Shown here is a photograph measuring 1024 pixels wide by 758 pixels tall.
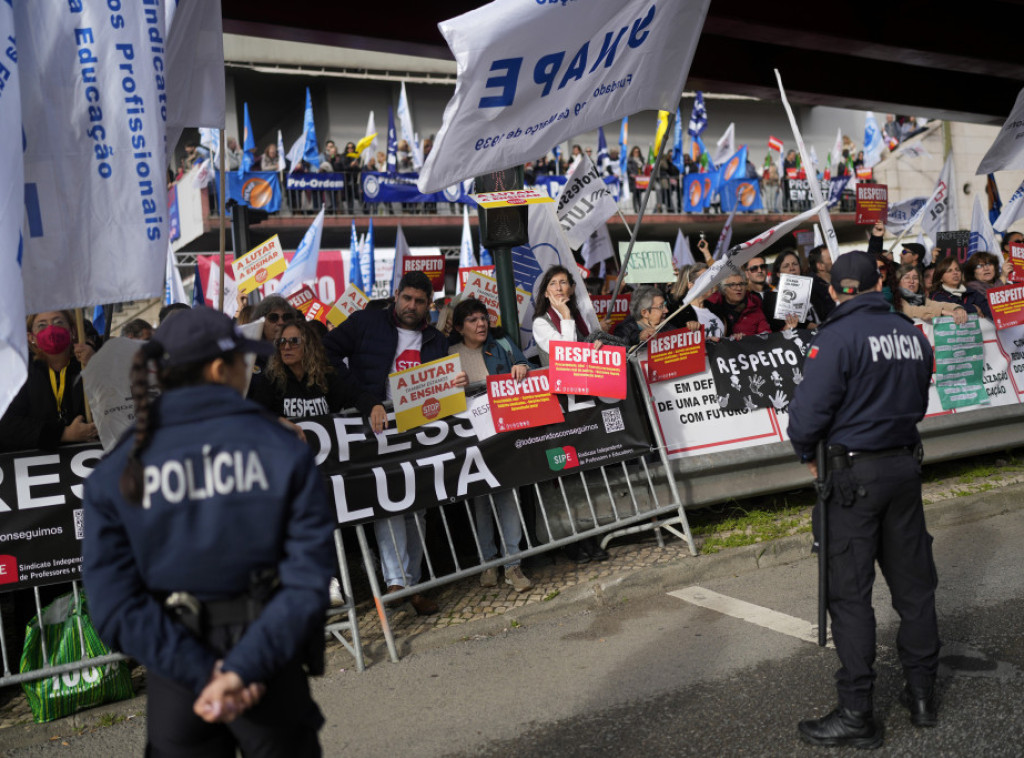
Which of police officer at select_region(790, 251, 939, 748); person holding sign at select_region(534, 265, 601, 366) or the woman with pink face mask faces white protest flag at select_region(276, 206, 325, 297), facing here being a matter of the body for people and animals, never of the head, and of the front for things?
the police officer

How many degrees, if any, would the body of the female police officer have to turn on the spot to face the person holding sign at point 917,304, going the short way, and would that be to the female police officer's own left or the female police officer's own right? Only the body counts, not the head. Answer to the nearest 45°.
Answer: approximately 45° to the female police officer's own right

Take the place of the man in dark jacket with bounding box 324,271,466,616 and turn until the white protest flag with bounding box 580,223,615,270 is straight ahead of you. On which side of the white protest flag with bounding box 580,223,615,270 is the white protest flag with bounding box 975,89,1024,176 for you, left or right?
right

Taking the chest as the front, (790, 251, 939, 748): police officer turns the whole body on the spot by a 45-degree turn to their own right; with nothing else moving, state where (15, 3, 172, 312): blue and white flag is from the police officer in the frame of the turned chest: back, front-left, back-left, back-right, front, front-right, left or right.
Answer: left

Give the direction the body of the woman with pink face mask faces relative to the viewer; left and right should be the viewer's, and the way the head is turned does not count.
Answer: facing the viewer

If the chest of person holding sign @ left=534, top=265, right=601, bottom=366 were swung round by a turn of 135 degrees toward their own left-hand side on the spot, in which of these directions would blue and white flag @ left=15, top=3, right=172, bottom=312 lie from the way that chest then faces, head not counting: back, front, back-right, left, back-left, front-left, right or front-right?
back

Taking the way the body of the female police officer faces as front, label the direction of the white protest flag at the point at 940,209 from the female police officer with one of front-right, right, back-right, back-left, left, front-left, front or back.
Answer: front-right

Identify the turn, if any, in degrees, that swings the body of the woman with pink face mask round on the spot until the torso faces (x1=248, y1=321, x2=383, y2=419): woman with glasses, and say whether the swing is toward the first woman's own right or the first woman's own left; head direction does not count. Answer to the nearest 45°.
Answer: approximately 90° to the first woman's own left

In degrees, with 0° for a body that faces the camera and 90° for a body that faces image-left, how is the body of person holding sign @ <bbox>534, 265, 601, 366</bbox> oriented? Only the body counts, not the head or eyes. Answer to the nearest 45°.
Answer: approximately 0°

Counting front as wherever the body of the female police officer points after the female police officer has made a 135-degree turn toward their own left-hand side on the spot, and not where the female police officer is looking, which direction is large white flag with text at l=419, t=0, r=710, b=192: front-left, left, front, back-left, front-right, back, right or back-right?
back

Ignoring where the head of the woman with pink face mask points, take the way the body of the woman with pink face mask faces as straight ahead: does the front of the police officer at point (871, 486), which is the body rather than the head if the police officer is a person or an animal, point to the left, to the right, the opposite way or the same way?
the opposite way

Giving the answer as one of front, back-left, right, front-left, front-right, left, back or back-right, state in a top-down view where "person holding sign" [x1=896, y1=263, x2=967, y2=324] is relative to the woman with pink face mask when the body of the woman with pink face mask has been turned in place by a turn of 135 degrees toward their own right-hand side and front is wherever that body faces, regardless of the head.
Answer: back-right

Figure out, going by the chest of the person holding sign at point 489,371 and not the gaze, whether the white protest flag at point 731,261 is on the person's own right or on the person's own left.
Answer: on the person's own left

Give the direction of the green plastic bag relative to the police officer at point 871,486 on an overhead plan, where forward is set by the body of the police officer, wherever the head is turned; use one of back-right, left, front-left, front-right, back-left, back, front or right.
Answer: front-left

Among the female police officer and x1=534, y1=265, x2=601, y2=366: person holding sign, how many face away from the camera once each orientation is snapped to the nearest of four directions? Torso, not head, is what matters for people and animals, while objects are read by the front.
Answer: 1

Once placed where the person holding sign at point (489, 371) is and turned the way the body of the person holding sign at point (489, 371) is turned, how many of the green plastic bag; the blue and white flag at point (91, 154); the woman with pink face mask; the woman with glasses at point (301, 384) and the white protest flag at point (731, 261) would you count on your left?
1

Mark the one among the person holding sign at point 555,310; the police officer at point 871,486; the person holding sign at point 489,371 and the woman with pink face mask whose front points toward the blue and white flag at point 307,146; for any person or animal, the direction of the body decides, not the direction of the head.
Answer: the police officer

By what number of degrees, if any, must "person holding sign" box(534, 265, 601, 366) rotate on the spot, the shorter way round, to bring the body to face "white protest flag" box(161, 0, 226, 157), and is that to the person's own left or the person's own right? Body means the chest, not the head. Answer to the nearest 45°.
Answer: approximately 45° to the person's own right

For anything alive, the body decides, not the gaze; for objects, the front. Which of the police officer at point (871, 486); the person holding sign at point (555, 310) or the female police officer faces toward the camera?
the person holding sign

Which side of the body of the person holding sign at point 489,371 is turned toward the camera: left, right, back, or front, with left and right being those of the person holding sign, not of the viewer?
front
